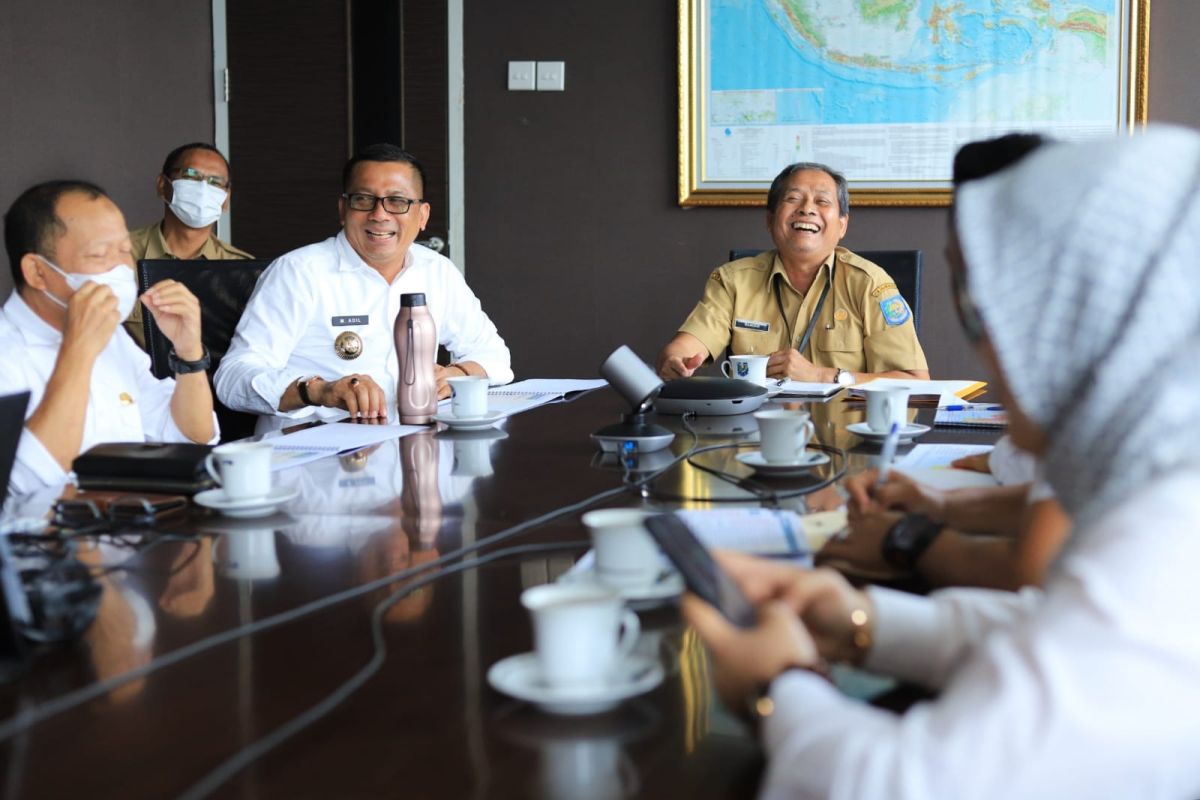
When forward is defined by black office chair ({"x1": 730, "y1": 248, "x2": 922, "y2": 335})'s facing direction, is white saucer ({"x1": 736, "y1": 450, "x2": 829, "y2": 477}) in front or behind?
in front

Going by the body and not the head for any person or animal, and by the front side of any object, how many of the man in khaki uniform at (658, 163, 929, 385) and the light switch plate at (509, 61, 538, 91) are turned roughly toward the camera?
2

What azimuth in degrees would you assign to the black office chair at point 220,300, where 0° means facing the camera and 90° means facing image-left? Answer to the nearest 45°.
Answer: approximately 315°

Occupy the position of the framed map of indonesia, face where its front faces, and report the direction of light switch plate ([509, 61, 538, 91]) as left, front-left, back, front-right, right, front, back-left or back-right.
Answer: right

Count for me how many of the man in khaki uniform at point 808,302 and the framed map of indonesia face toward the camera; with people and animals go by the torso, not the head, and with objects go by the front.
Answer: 2

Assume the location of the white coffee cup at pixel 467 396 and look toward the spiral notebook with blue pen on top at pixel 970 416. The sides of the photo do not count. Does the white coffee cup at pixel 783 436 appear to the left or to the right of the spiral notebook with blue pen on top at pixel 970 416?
right

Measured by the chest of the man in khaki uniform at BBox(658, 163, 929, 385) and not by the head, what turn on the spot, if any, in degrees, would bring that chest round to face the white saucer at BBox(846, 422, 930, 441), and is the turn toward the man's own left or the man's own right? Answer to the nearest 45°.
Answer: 0° — they already face it

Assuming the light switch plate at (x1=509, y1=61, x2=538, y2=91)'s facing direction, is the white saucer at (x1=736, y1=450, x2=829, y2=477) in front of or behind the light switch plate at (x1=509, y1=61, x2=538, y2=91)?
in front

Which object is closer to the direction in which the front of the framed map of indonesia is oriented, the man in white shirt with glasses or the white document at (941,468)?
the white document

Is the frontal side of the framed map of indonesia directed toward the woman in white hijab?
yes

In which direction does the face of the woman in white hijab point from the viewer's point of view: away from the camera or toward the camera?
away from the camera

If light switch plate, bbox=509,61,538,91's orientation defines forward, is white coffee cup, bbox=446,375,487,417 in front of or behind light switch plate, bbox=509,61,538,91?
in front

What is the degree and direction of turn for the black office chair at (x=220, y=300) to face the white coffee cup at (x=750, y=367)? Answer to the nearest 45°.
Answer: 0° — it already faces it

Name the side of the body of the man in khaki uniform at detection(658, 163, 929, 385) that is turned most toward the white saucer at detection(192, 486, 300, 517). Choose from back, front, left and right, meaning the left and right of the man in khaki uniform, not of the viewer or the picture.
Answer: front

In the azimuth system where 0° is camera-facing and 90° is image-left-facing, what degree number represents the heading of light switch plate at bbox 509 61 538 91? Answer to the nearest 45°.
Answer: approximately 0°

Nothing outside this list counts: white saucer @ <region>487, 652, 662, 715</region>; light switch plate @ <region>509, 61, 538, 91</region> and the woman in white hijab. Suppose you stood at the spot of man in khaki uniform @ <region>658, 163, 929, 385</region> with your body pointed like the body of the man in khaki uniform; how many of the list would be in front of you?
2
